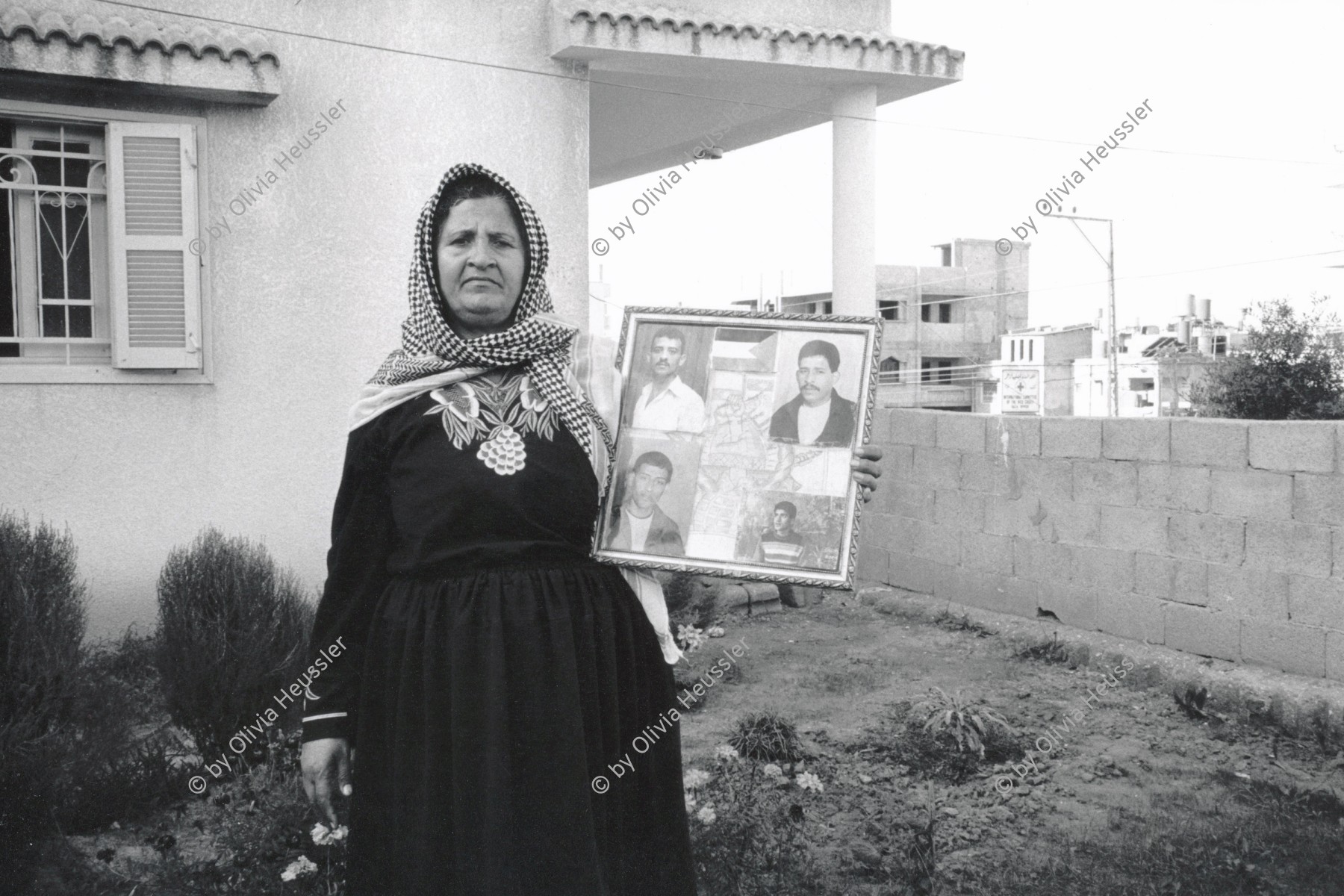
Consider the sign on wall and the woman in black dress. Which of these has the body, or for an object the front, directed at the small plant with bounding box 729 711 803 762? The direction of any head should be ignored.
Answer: the sign on wall

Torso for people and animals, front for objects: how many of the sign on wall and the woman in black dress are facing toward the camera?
2

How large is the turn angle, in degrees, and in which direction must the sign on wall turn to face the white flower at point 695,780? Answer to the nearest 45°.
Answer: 0° — it already faces it

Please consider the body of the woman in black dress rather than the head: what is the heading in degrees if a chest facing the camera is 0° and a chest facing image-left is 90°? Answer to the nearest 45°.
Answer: approximately 0°

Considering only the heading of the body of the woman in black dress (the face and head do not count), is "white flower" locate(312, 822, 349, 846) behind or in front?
behind

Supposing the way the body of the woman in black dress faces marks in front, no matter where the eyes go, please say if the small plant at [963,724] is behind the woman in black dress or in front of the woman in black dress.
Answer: behind

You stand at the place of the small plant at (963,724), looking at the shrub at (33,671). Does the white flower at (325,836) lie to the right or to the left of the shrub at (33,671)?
left

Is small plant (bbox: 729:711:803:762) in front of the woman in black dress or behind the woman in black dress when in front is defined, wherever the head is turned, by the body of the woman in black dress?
behind

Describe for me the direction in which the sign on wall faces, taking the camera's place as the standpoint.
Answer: facing the viewer

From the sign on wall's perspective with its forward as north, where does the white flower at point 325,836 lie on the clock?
The white flower is roughly at 12 o'clock from the sign on wall.

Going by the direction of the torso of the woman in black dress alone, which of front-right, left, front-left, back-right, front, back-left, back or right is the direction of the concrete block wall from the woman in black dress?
back-left

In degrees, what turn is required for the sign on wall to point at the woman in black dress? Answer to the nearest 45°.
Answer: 0° — it already faces them
